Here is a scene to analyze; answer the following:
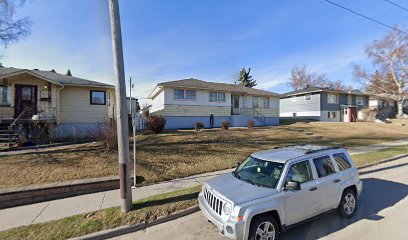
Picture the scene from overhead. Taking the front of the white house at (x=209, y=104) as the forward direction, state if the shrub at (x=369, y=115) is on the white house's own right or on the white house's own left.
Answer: on the white house's own left

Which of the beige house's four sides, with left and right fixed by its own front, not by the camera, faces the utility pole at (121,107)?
front

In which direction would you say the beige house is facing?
toward the camera

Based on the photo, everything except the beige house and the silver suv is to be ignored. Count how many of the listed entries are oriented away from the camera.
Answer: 0

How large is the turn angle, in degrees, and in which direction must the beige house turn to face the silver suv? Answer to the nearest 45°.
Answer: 0° — it already faces it

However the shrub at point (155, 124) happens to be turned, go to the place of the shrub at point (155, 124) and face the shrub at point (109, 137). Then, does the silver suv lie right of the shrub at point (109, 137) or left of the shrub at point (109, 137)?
left

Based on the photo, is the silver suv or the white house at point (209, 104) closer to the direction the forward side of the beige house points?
the silver suv

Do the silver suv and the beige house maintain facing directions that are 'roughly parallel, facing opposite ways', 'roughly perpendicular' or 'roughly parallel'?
roughly perpendicular

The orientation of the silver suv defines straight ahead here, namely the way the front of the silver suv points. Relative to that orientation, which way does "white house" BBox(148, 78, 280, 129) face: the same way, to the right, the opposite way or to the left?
to the left

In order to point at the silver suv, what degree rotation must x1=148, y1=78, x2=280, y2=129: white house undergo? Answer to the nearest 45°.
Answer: approximately 45° to its right

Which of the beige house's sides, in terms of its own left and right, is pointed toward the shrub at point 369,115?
left

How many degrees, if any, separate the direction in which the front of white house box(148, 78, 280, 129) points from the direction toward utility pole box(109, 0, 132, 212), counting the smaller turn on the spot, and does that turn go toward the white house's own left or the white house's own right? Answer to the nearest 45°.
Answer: approximately 45° to the white house's own right

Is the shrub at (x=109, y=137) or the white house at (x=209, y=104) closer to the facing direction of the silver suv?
the shrub

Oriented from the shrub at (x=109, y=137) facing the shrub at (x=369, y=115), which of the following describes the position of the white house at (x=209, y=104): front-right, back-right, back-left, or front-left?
front-left

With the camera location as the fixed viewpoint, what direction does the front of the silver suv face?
facing the viewer and to the left of the viewer
